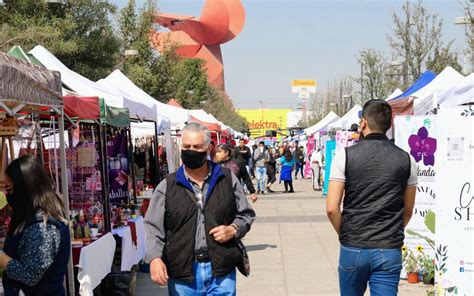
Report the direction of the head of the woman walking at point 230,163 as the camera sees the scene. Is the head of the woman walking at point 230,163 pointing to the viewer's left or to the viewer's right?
to the viewer's left

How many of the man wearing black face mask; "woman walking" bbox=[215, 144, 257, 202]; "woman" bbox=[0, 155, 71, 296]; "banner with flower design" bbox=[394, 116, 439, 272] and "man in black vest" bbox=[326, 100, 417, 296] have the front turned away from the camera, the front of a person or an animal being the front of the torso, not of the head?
1

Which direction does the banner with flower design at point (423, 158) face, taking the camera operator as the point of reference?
facing the viewer

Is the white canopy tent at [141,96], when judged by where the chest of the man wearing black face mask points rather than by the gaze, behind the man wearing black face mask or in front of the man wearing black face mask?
behind

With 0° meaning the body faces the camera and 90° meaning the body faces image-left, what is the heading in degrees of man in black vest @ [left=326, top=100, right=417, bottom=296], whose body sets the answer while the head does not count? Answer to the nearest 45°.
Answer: approximately 180°

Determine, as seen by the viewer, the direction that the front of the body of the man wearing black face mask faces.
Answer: toward the camera

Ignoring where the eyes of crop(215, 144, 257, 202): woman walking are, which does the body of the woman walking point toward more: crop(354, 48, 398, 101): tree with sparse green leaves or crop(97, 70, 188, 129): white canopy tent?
the white canopy tent
